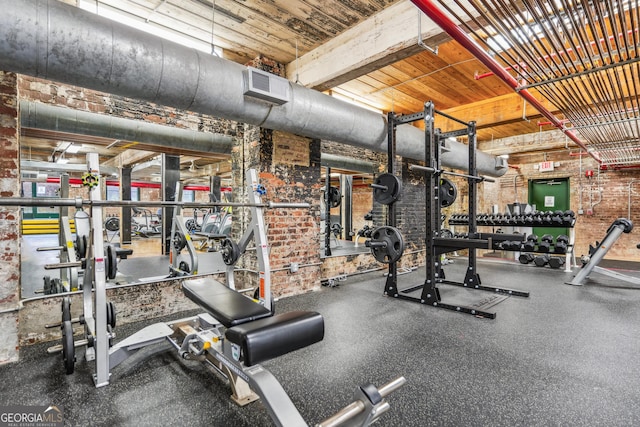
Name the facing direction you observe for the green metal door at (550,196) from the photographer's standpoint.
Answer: facing the viewer

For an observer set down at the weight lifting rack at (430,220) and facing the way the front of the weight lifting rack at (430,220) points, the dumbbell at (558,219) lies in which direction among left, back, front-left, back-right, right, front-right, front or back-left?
left

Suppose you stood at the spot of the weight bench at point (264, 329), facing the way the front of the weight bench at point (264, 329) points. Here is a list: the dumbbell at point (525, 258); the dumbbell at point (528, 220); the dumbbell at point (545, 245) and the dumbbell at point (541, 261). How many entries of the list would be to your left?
4

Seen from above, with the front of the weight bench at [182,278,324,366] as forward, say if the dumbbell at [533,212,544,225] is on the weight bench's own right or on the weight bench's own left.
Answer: on the weight bench's own left

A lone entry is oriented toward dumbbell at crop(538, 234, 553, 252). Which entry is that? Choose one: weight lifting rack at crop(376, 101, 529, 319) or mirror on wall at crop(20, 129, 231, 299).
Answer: the mirror on wall

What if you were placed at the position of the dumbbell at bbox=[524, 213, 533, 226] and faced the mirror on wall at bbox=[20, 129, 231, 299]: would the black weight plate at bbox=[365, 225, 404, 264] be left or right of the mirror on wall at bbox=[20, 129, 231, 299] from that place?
left

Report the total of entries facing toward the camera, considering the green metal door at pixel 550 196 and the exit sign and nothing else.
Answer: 2

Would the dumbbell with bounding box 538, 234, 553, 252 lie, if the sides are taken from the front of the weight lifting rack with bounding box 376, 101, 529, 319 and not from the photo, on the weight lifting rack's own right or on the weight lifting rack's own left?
on the weight lifting rack's own left

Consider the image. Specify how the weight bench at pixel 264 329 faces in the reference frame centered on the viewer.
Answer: facing the viewer and to the right of the viewer

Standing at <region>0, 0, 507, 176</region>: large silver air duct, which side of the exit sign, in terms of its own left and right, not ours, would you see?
front

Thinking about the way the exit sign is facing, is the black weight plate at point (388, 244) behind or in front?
in front
